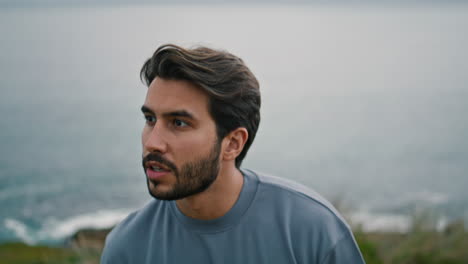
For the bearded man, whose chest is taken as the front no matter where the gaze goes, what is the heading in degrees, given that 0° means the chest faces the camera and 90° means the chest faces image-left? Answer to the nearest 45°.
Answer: approximately 45°

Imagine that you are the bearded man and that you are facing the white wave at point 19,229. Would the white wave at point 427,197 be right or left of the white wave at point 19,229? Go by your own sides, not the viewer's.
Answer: right

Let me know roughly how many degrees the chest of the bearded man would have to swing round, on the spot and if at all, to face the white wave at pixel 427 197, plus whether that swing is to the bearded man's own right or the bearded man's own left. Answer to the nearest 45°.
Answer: approximately 180°
